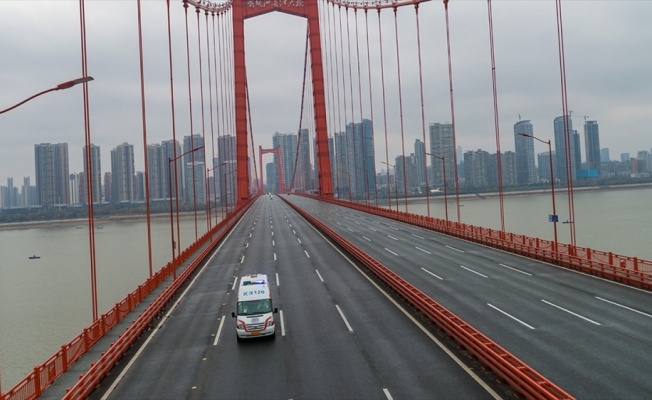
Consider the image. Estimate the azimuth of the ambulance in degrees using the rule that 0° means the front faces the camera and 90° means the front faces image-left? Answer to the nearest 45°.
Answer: approximately 0°
